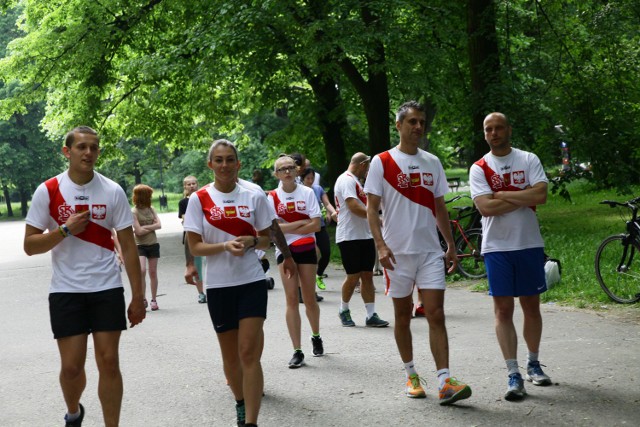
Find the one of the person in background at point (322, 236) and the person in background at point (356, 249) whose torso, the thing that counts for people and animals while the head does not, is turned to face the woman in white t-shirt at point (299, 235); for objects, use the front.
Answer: the person in background at point (322, 236)

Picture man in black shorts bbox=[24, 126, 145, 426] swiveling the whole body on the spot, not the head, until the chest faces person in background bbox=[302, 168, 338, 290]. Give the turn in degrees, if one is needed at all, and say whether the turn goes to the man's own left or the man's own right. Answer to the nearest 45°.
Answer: approximately 135° to the man's own left

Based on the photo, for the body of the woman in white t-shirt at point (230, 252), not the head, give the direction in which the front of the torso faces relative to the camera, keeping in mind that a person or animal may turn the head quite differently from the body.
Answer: toward the camera

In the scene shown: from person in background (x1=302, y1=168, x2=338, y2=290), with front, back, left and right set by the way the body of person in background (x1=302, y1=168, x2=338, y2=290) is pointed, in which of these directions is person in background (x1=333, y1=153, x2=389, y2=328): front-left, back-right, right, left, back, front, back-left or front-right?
front
